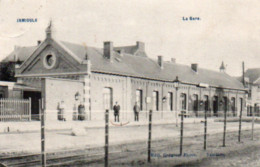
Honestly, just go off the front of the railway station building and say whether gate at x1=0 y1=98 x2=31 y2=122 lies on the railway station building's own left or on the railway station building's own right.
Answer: on the railway station building's own right

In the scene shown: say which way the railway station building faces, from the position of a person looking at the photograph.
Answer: facing the viewer and to the right of the viewer
